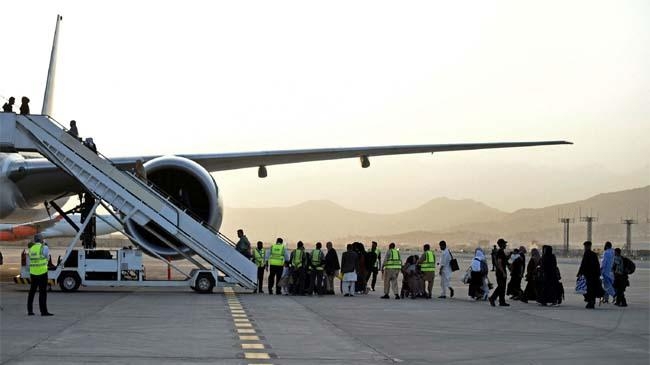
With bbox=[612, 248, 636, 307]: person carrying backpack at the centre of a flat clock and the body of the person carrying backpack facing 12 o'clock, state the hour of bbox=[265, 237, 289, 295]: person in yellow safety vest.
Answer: The person in yellow safety vest is roughly at 12 o'clock from the person carrying backpack.

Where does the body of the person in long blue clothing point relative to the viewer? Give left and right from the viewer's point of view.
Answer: facing to the left of the viewer

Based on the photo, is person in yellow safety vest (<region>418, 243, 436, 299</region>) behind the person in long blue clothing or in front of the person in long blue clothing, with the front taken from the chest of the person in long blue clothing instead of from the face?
in front

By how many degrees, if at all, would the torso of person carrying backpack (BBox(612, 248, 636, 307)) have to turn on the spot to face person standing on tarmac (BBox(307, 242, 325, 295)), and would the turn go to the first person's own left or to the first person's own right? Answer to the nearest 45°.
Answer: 0° — they already face them

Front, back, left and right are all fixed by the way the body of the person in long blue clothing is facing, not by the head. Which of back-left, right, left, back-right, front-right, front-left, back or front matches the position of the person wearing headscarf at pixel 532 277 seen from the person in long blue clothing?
front

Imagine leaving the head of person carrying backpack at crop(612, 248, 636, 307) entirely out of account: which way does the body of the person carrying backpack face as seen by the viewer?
to the viewer's left

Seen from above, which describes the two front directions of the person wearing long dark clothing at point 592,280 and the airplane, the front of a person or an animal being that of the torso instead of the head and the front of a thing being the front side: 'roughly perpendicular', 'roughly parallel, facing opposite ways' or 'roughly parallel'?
roughly perpendicular

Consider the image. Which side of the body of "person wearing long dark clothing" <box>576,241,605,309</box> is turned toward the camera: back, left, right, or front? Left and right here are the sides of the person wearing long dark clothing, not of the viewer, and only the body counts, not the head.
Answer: left

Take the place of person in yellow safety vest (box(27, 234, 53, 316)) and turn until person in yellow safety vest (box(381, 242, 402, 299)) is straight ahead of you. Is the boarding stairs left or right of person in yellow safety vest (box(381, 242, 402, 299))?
left

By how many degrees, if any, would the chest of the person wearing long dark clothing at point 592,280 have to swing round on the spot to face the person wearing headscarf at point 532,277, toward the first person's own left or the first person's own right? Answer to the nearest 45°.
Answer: approximately 45° to the first person's own right

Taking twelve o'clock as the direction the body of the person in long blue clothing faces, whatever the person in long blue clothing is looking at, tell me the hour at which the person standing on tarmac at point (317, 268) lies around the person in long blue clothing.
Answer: The person standing on tarmac is roughly at 12 o'clock from the person in long blue clothing.
